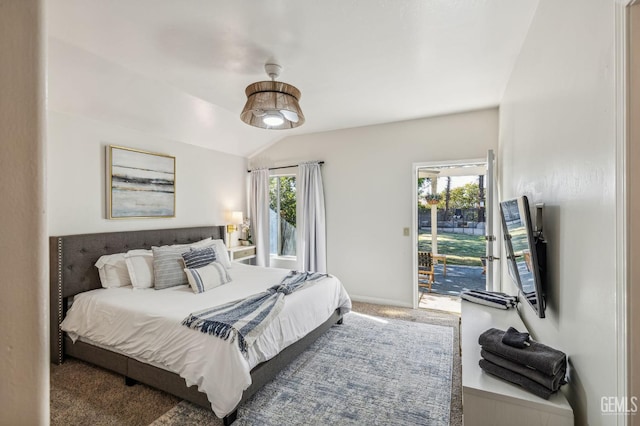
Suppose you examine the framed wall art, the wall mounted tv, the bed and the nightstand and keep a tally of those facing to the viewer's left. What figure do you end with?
1

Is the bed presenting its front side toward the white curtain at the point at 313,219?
no

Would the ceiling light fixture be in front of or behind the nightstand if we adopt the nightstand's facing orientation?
in front

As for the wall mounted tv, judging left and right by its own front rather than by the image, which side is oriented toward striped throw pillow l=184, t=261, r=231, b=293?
front

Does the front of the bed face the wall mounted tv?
yes

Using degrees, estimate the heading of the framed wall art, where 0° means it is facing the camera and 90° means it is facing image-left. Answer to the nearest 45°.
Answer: approximately 315°

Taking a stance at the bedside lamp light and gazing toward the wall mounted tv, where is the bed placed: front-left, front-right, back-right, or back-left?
front-right

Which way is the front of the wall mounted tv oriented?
to the viewer's left

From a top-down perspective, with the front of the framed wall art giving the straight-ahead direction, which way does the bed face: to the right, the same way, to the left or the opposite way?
the same way

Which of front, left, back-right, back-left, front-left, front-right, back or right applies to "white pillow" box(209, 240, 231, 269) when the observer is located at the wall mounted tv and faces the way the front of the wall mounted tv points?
front

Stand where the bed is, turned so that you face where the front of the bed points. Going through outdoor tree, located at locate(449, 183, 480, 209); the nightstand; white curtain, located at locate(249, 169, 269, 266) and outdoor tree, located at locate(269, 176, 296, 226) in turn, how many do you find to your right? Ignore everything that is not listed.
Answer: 0

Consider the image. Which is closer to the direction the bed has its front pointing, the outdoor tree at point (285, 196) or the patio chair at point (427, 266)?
the patio chair

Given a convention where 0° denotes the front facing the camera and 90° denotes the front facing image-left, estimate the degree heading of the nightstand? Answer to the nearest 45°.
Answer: approximately 315°

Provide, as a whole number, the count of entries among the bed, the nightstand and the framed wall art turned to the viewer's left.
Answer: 0

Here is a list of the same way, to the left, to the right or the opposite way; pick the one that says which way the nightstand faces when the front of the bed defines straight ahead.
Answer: the same way

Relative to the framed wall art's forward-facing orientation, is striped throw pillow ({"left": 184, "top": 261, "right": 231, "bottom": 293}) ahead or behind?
ahead

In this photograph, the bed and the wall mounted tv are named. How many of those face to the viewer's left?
1

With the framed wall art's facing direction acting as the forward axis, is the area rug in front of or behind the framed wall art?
in front
